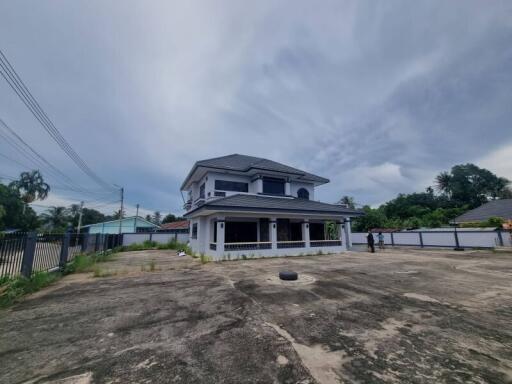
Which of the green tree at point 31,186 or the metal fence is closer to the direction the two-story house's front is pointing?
the metal fence

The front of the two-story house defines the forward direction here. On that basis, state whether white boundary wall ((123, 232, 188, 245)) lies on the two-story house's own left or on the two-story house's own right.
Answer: on the two-story house's own right

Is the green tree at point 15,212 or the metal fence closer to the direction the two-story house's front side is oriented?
the metal fence

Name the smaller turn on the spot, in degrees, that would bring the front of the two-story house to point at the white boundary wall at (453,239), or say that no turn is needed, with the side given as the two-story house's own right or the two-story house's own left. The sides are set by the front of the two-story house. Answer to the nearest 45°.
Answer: approximately 90° to the two-story house's own left

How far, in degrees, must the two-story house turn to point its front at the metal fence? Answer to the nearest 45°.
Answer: approximately 45° to its right

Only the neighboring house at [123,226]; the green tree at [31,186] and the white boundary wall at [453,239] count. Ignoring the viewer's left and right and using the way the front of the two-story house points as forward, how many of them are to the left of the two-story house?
1

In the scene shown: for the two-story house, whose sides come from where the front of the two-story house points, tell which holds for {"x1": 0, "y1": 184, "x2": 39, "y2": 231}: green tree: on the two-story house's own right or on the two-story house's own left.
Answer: on the two-story house's own right

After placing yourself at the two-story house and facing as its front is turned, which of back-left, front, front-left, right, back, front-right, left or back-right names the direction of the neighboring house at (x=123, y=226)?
back-right

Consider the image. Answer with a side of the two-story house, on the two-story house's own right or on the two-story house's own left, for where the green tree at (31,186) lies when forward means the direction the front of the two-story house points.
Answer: on the two-story house's own right

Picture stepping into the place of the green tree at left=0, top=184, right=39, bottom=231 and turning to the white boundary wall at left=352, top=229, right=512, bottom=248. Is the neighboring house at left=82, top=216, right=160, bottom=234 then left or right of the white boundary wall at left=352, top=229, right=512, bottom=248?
left

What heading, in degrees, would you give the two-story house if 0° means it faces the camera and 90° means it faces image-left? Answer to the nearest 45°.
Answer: approximately 0°

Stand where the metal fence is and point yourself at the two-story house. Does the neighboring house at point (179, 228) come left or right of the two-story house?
left

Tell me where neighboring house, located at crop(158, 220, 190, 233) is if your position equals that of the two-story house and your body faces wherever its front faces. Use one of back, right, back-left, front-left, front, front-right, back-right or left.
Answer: back-right

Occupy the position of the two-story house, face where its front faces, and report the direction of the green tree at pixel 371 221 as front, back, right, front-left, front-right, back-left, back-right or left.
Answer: back-left

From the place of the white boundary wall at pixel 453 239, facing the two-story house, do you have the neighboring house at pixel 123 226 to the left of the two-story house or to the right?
right
